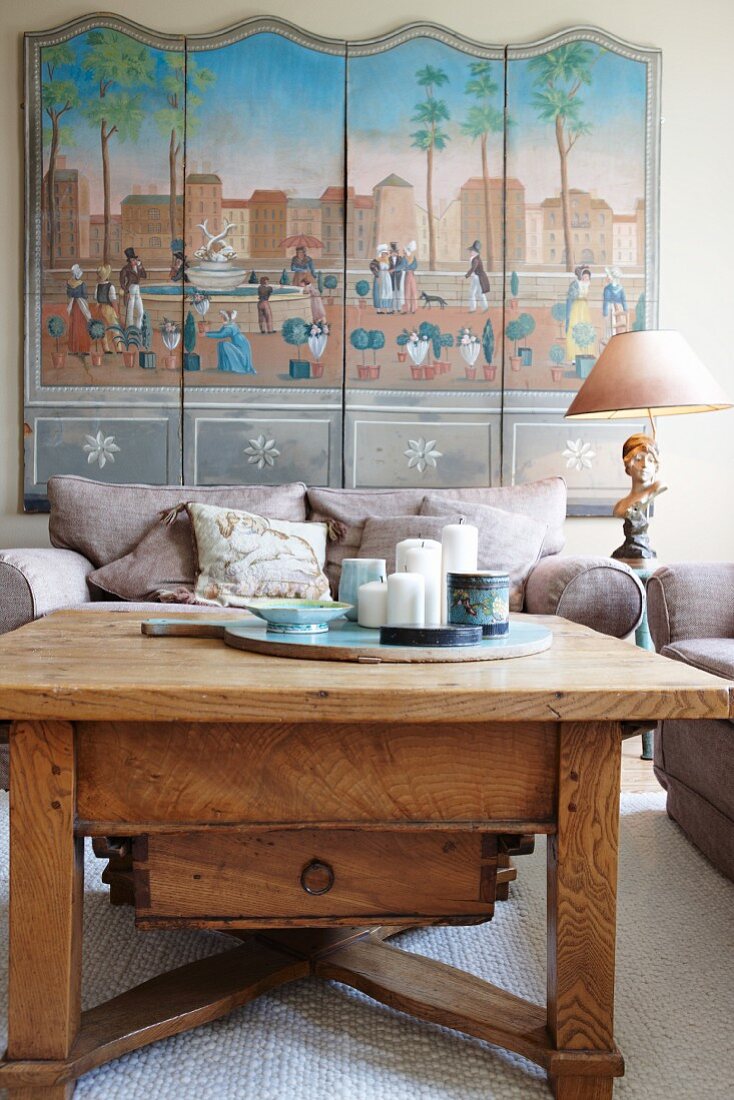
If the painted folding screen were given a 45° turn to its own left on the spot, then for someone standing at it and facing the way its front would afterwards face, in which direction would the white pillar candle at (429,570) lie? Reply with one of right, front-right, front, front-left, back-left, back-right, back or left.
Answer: front-right

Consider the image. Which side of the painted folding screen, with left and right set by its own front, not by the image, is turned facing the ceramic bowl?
front

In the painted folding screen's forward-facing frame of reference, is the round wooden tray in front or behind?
in front

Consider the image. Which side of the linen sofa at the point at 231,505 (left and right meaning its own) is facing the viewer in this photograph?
front

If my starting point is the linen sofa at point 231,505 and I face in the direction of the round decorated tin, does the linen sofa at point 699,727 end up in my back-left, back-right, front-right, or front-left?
front-left

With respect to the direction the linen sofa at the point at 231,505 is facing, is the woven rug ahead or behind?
ahead

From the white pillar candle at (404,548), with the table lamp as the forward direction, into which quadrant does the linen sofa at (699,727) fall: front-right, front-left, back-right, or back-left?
front-right

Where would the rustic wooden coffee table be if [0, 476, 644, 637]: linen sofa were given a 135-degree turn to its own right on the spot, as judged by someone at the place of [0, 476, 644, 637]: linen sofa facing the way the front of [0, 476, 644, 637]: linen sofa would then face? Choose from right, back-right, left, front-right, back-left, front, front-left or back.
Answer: back-left

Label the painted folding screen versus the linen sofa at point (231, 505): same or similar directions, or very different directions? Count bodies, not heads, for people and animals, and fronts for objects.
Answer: same or similar directions

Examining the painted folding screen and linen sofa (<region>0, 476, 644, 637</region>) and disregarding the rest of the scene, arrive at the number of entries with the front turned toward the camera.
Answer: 2

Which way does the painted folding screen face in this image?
toward the camera

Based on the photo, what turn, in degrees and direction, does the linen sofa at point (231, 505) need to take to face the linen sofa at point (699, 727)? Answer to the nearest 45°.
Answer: approximately 45° to its left

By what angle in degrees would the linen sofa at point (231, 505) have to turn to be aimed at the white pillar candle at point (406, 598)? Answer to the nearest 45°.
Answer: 0° — it already faces it

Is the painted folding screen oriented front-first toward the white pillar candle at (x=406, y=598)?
yes

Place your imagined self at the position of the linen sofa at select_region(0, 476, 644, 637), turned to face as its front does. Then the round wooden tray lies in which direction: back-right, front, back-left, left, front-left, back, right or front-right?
front
